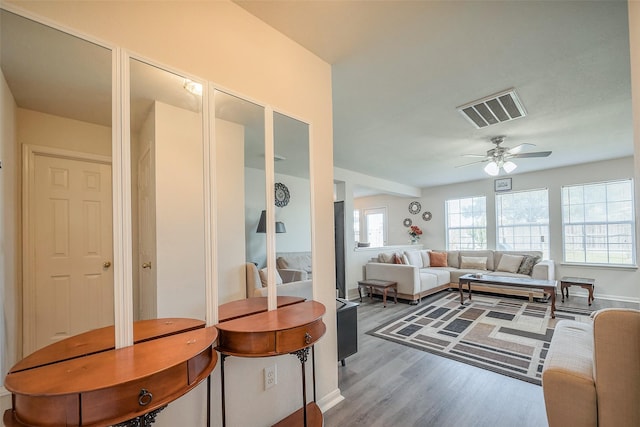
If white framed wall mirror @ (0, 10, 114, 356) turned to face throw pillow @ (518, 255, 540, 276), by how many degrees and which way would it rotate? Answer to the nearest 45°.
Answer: approximately 45° to its left

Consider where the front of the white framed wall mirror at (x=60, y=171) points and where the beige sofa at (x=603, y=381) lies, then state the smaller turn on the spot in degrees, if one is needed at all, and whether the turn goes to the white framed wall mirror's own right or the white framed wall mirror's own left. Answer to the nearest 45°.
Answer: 0° — it already faces it

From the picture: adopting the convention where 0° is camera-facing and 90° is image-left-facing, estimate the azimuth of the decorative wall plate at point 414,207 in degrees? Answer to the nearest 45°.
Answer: approximately 0°

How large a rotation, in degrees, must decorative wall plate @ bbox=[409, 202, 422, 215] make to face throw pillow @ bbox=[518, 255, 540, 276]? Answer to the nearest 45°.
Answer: approximately 45° to its left

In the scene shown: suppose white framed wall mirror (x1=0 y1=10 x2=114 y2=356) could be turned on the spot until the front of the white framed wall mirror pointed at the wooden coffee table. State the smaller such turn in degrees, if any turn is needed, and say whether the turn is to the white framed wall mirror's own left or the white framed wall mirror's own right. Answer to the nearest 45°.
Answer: approximately 45° to the white framed wall mirror's own left

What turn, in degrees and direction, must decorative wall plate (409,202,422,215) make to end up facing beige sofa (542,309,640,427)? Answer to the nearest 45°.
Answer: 0° — it already faces it

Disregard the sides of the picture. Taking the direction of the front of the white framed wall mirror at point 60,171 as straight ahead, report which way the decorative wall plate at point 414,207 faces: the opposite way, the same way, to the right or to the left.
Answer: to the right

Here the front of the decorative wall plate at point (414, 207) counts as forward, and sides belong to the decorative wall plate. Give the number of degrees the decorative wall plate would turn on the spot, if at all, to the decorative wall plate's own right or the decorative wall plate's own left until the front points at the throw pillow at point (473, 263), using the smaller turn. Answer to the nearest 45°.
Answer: approximately 45° to the decorative wall plate's own left

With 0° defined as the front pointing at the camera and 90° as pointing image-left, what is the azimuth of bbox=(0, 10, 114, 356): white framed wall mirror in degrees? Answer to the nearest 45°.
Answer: approximately 315°
